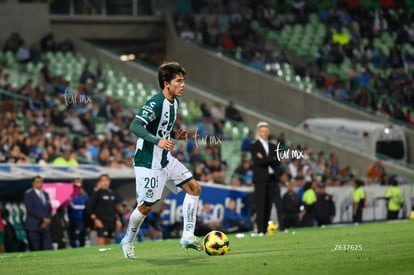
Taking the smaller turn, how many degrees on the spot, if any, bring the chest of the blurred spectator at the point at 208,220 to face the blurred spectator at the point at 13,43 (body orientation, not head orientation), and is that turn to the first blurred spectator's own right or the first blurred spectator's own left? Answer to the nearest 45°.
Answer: approximately 135° to the first blurred spectator's own right

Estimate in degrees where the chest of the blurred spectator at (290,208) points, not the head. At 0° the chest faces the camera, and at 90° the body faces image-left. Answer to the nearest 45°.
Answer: approximately 0°

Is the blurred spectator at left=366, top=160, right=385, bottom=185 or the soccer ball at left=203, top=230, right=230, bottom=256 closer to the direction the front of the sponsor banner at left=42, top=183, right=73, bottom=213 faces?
the soccer ball

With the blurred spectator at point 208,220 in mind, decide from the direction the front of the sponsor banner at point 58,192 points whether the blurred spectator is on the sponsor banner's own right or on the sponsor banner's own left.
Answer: on the sponsor banner's own left

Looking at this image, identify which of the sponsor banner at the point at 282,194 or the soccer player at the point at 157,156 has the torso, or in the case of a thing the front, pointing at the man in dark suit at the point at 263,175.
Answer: the sponsor banner

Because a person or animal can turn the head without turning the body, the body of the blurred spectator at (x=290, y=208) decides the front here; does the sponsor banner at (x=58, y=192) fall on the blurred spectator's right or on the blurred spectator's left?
on the blurred spectator's right

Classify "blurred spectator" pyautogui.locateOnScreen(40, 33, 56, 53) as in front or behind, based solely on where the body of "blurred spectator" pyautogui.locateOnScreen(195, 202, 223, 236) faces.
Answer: behind
